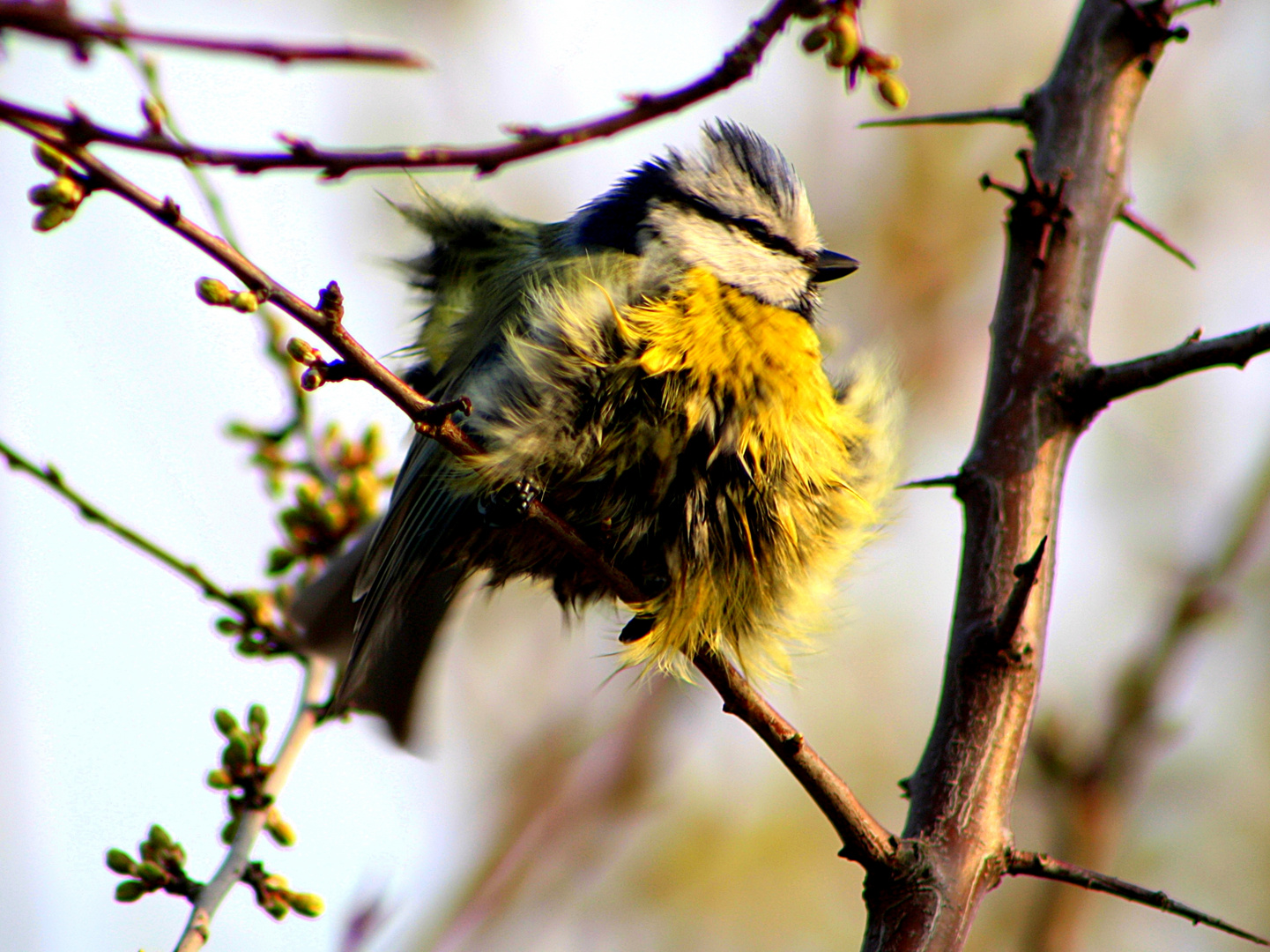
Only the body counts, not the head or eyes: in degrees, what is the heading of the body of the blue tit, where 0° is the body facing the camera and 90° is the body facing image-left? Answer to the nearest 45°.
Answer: approximately 315°

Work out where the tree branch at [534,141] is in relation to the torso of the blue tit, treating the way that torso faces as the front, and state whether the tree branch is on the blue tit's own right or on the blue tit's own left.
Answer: on the blue tit's own right

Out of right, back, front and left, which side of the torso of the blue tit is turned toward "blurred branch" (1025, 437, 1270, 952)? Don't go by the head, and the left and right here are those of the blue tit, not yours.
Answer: left
